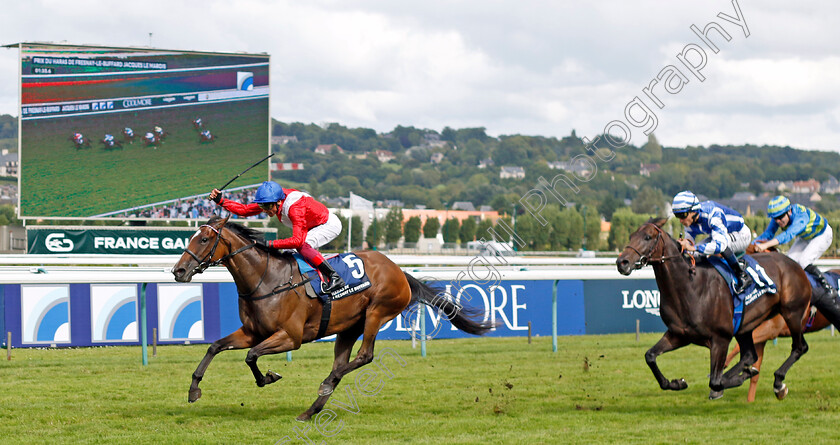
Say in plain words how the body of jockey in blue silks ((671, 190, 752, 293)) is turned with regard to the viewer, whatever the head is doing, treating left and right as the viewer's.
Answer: facing to the left of the viewer

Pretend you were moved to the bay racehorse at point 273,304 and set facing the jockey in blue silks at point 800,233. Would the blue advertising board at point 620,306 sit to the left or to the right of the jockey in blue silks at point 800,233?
left

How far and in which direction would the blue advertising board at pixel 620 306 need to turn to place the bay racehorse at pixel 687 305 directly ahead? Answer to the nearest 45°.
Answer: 0° — it already faces it

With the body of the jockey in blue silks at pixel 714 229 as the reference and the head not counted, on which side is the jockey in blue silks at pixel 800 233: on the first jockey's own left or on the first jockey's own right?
on the first jockey's own right

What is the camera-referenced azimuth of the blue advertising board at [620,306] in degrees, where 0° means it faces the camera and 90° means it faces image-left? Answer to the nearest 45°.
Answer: approximately 0°

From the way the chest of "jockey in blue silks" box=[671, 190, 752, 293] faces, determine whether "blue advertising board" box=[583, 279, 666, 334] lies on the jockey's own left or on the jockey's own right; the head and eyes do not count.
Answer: on the jockey's own right

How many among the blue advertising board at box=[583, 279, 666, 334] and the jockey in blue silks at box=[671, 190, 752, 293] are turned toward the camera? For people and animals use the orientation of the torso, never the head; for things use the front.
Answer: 1

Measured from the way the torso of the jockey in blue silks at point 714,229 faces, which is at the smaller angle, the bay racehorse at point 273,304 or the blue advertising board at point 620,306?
the bay racehorse

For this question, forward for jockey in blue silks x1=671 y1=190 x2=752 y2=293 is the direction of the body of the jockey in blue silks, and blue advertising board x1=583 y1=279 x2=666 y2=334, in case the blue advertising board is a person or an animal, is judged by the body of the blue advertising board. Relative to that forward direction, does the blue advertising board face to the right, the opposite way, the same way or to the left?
to the left
